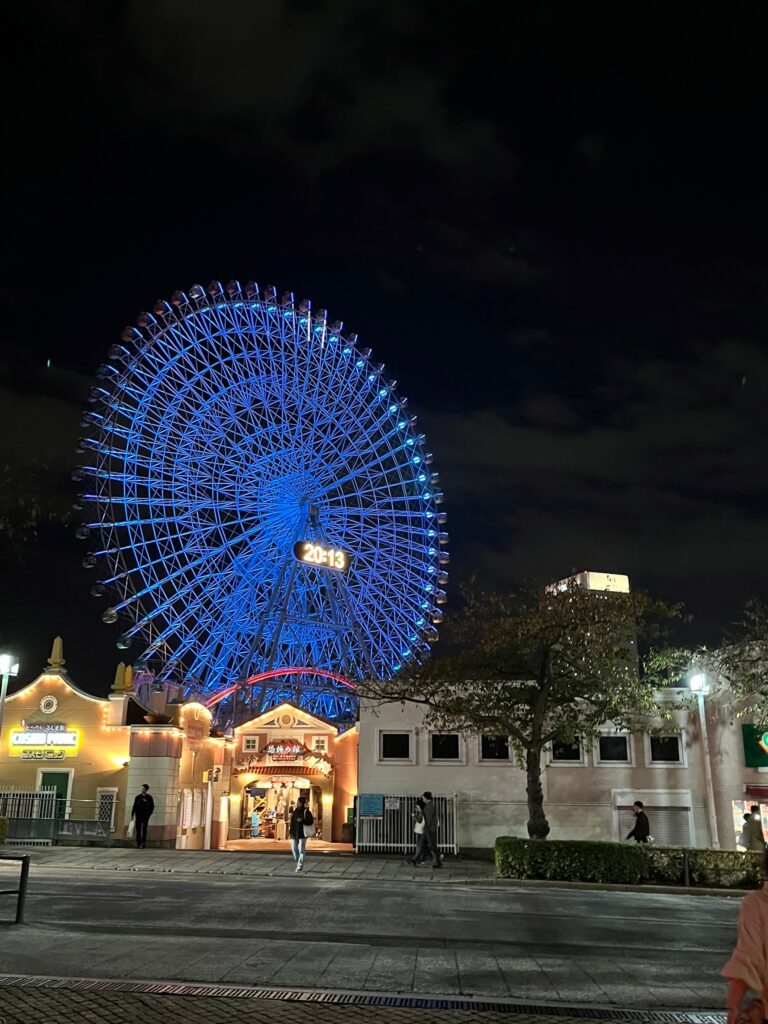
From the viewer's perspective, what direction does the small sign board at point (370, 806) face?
toward the camera

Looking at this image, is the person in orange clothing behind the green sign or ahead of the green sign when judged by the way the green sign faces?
ahead

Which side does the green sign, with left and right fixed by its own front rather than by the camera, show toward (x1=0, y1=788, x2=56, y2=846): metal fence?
right

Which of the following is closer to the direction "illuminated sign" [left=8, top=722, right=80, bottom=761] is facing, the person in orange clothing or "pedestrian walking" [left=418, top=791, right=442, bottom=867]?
the person in orange clothing

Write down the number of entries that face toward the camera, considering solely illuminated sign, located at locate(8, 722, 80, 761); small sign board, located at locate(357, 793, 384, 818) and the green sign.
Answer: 3

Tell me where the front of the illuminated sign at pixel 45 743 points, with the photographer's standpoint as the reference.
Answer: facing the viewer

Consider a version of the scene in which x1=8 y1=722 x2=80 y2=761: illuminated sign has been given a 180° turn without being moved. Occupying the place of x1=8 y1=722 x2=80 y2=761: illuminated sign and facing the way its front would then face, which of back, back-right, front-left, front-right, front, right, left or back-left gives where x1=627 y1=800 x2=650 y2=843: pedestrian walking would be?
back-right

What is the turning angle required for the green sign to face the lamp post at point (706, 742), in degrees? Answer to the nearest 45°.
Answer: approximately 45° to its right

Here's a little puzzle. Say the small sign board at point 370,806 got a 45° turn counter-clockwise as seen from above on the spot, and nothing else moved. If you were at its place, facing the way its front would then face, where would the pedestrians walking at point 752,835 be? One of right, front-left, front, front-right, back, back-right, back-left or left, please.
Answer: front

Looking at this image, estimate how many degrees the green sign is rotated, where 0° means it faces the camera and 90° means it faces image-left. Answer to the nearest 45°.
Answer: approximately 0°

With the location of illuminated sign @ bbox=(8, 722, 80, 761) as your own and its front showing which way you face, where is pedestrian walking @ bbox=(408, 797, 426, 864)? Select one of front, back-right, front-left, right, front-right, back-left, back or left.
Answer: front-left
